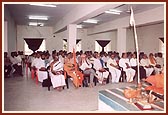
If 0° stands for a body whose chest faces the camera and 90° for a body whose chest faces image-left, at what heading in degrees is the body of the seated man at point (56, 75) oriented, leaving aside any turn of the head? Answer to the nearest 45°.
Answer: approximately 315°

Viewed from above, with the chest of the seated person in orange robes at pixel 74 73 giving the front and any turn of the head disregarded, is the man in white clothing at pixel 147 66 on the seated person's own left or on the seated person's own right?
on the seated person's own left

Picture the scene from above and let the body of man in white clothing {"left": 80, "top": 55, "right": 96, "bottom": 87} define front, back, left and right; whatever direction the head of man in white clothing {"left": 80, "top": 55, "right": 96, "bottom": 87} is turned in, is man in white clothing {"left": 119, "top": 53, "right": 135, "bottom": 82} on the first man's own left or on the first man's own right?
on the first man's own left

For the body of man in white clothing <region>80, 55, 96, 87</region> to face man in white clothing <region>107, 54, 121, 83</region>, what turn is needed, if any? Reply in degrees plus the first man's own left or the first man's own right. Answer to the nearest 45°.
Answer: approximately 90° to the first man's own left

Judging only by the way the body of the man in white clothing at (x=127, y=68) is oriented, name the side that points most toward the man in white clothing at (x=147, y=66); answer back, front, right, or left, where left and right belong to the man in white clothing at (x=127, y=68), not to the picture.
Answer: left

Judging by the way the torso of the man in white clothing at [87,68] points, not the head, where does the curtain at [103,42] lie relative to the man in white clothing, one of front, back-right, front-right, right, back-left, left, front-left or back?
back-left

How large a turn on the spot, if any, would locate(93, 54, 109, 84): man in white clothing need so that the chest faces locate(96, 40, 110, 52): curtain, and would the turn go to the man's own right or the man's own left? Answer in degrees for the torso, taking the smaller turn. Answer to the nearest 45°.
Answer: approximately 135° to the man's own left

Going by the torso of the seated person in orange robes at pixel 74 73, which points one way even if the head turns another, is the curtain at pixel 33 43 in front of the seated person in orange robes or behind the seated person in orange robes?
behind

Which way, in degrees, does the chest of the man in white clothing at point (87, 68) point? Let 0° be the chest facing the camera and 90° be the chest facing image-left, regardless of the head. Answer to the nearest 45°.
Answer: approximately 315°

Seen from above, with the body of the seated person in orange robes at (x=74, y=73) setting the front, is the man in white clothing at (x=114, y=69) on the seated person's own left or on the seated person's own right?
on the seated person's own left

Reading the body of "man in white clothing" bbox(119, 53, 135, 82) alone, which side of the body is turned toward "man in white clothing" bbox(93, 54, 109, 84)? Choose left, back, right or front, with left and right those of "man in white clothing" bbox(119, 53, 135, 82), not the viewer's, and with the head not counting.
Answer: right

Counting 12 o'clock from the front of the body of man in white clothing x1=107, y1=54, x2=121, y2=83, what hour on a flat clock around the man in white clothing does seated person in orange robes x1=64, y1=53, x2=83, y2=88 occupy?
The seated person in orange robes is roughly at 3 o'clock from the man in white clothing.

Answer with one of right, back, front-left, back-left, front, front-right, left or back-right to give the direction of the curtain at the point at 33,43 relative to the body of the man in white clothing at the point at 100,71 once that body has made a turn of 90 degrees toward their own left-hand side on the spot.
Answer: left
